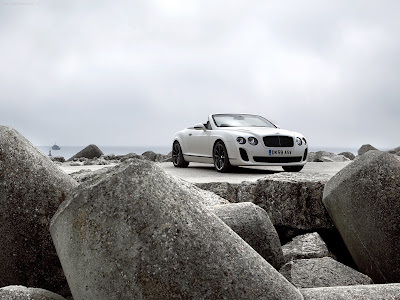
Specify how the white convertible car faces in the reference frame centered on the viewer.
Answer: facing the viewer and to the right of the viewer

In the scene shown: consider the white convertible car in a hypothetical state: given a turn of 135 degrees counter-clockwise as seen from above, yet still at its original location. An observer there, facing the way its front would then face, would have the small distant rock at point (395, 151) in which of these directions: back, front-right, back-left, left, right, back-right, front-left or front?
front-right

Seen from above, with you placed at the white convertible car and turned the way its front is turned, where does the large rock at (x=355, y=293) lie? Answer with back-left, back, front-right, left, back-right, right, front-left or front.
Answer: front-right

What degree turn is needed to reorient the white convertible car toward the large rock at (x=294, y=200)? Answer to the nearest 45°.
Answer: approximately 45° to its right

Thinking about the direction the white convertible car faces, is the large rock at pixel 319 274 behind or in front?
in front

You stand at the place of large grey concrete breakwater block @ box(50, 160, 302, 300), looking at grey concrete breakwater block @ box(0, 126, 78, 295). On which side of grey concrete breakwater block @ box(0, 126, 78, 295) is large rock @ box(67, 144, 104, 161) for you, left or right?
right

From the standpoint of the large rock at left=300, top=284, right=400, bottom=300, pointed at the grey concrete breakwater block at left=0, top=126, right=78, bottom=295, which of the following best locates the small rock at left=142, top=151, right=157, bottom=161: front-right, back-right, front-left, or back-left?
front-right

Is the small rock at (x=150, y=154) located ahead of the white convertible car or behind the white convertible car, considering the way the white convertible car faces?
behind

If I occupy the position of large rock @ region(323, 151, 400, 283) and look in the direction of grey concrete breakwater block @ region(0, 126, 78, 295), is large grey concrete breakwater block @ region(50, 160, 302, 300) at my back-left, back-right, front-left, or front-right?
front-left

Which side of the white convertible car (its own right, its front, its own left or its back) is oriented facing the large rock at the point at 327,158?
left

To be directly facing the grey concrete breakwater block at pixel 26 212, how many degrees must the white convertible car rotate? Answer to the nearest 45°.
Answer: approximately 45° to its right

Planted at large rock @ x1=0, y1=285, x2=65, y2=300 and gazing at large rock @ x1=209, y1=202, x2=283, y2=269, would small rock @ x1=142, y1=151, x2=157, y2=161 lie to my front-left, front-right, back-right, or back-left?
front-left

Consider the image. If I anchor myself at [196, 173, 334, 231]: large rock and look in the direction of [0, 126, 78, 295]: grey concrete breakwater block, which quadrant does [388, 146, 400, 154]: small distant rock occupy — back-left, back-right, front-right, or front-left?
back-right

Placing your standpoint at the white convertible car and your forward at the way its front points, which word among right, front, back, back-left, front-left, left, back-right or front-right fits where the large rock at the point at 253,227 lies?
front-right
